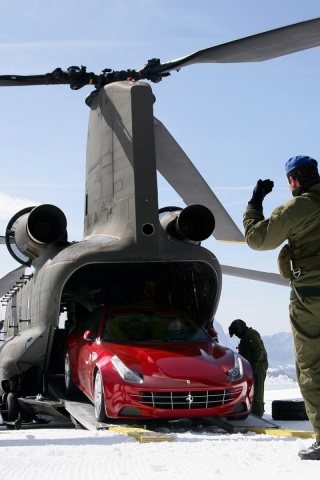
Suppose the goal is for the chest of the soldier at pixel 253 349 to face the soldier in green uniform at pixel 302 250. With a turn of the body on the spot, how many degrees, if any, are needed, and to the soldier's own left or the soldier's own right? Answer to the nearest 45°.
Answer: approximately 90° to the soldier's own left

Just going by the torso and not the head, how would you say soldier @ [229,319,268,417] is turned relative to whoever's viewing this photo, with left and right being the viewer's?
facing to the left of the viewer

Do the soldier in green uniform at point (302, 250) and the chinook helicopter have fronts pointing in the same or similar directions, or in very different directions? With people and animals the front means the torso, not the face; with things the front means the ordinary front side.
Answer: same or similar directions

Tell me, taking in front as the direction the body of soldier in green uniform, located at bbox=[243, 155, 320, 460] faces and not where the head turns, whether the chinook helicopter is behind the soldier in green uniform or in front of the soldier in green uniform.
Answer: in front

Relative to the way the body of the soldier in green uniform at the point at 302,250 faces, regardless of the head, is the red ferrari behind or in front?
in front

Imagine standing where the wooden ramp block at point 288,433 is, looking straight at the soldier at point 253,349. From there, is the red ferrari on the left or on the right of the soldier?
left

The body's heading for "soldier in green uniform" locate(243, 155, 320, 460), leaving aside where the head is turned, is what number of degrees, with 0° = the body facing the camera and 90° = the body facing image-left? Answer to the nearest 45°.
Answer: approximately 135°

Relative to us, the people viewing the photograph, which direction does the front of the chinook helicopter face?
facing away from the viewer and to the left of the viewer

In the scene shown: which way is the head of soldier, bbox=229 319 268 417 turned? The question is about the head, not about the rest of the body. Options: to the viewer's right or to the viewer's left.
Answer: to the viewer's left

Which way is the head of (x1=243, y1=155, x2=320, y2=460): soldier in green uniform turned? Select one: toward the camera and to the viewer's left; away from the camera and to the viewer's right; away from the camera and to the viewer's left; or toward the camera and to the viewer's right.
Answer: away from the camera and to the viewer's left

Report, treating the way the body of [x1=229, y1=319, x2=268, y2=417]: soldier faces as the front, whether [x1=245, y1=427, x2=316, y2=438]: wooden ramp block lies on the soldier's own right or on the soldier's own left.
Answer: on the soldier's own left

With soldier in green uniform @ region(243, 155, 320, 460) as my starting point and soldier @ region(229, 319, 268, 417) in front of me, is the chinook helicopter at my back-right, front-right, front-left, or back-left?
front-left
